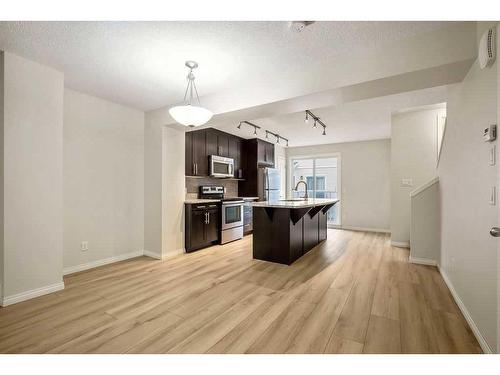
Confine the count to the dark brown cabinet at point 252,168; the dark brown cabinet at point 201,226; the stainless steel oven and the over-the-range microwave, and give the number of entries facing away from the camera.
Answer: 0

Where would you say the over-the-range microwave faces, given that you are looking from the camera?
facing the viewer and to the right of the viewer

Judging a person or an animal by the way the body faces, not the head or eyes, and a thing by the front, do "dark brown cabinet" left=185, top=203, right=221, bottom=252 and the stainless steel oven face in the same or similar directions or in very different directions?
same or similar directions

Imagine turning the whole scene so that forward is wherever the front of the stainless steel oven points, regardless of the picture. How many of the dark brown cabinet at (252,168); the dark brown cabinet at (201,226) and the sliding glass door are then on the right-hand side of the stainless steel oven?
1

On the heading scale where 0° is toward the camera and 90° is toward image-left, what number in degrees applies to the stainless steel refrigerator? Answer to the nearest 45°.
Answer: approximately 315°

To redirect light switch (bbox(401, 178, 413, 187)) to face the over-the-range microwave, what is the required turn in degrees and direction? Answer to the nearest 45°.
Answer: approximately 45° to its right

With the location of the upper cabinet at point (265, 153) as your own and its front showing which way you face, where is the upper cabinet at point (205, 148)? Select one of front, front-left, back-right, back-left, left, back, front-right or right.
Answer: right

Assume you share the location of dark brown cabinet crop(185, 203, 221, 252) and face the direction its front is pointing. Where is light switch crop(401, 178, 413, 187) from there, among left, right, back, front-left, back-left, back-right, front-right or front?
front-left

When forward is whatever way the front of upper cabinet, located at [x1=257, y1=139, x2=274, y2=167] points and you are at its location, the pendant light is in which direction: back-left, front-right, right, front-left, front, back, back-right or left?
front-right

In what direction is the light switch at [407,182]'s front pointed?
toward the camera

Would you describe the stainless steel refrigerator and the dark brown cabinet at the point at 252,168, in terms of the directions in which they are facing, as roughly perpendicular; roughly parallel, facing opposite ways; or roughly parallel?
roughly parallel

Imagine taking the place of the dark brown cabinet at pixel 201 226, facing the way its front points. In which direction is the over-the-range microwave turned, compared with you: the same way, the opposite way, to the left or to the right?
the same way
